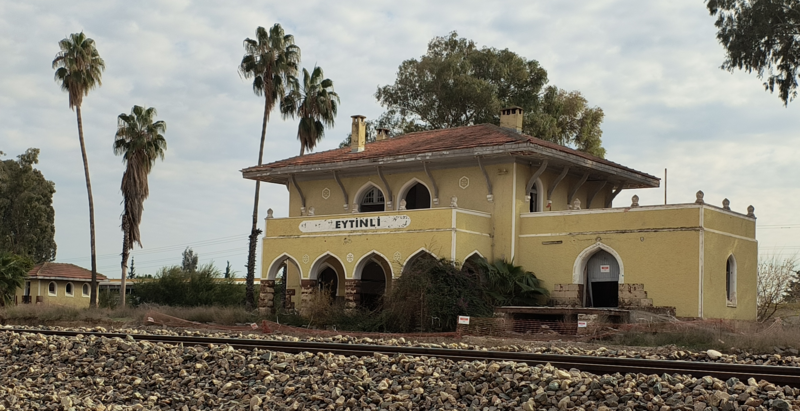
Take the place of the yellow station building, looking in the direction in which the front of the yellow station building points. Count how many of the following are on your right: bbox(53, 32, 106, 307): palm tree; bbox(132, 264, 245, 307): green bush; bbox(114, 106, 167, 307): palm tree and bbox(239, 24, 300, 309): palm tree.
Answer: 4

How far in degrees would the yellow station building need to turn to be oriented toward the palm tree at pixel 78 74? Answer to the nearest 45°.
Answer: approximately 90° to its right

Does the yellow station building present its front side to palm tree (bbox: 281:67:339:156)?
no

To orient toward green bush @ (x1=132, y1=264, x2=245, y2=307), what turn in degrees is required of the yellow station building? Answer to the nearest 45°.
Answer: approximately 90° to its right

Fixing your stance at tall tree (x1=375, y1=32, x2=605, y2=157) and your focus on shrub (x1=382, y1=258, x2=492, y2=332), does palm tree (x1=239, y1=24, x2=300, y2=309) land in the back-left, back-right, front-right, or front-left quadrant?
front-right

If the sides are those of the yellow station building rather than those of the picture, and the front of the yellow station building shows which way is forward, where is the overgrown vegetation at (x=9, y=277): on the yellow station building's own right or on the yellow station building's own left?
on the yellow station building's own right

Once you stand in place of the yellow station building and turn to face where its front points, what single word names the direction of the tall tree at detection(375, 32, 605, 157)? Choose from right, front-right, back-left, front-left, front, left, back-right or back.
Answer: back-right

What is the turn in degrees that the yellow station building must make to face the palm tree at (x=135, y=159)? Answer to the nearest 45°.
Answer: approximately 90° to its right

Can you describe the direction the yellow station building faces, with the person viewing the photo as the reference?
facing the viewer and to the left of the viewer

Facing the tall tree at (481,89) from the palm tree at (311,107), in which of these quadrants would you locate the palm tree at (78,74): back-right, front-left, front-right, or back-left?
back-left

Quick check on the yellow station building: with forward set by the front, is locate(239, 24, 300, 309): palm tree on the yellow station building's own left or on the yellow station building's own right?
on the yellow station building's own right
